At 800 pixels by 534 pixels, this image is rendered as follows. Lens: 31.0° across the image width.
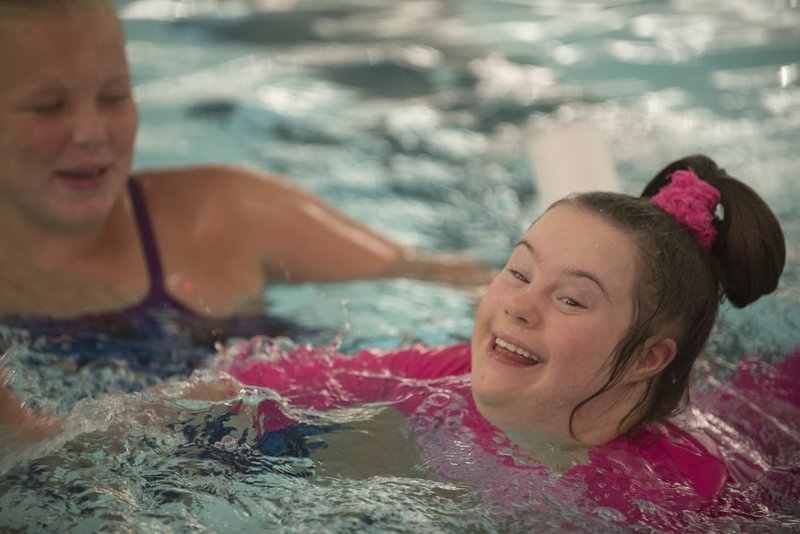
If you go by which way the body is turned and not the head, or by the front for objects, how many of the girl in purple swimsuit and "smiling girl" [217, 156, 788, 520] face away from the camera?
0

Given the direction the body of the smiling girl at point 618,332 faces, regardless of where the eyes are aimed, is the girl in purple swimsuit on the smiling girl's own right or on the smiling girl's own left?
on the smiling girl's own right

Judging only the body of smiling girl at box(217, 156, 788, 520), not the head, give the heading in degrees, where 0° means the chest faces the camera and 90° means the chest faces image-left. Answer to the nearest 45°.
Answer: approximately 45°

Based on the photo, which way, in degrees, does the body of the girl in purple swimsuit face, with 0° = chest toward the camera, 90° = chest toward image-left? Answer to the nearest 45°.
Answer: approximately 0°

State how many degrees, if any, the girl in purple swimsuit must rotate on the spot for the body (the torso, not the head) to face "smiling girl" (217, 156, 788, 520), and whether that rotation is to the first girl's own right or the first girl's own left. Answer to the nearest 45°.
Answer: approximately 45° to the first girl's own left
